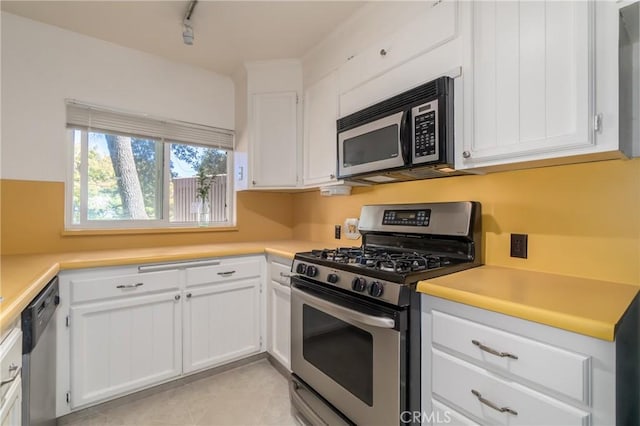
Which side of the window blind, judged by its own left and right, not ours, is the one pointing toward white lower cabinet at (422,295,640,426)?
front

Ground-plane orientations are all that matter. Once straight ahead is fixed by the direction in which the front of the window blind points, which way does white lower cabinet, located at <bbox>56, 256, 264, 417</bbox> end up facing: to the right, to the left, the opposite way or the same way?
the same way

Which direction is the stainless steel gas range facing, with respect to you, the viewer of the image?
facing the viewer and to the left of the viewer

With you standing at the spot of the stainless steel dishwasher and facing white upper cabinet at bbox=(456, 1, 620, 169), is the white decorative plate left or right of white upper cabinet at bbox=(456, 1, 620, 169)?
left

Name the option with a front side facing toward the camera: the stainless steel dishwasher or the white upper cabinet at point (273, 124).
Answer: the white upper cabinet

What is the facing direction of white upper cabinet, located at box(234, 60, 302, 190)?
toward the camera

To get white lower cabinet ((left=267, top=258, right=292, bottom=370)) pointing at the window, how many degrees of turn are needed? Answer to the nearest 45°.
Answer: approximately 45° to its right

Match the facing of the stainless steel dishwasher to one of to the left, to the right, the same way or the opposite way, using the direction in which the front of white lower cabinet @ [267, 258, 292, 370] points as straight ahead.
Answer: the opposite way

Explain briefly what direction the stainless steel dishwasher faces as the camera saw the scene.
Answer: facing to the right of the viewer

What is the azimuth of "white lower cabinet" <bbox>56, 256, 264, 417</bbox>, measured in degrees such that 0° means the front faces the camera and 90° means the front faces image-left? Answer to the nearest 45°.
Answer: approximately 315°

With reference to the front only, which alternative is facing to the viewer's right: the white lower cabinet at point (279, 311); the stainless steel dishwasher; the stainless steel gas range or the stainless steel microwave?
the stainless steel dishwasher

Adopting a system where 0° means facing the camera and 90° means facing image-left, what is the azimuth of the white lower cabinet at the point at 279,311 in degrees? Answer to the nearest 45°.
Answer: approximately 45°

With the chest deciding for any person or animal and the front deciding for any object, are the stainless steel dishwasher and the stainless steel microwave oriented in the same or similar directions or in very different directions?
very different directions
